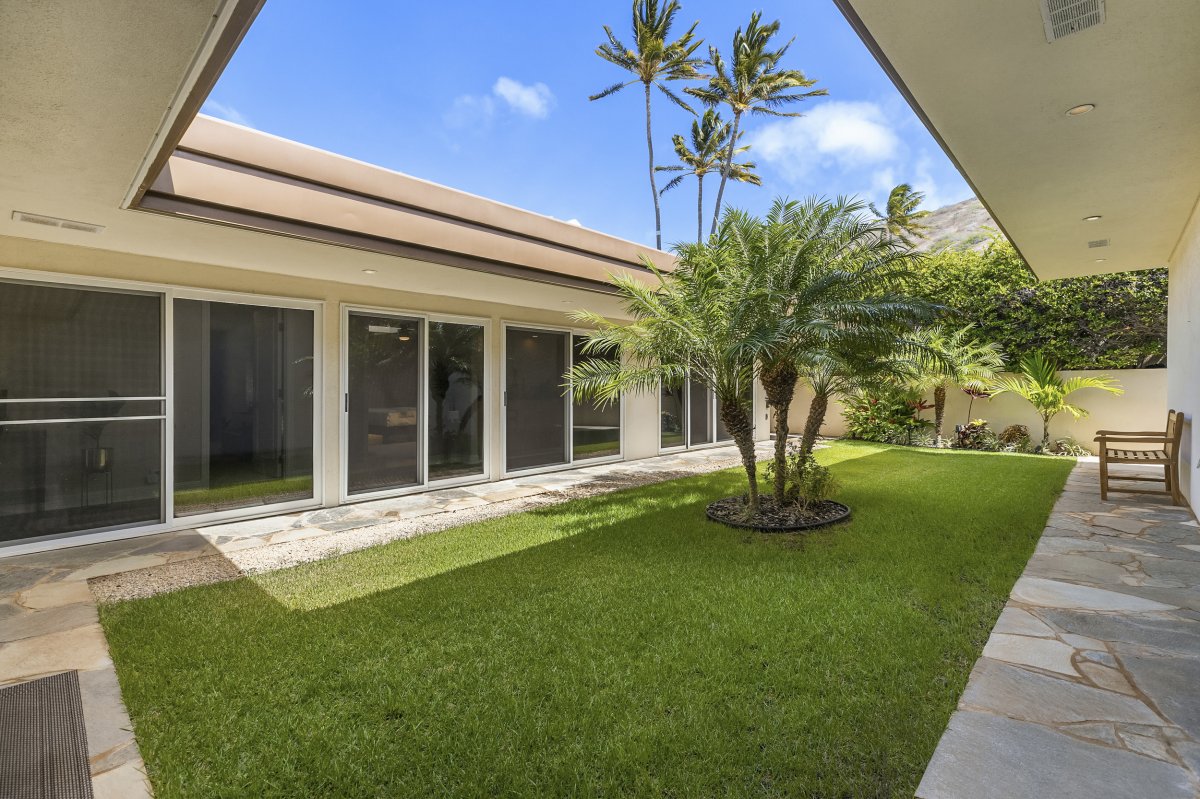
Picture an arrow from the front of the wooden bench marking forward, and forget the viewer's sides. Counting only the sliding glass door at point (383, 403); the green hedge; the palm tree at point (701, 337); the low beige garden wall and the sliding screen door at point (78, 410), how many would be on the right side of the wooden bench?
2

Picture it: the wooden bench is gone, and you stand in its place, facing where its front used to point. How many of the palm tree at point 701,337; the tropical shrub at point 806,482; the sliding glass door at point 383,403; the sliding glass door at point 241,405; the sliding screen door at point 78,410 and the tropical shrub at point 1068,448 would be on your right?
1

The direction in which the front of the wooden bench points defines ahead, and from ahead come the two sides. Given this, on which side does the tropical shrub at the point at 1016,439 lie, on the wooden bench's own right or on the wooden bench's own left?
on the wooden bench's own right

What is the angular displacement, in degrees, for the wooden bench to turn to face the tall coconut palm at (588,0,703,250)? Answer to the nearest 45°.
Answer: approximately 45° to its right

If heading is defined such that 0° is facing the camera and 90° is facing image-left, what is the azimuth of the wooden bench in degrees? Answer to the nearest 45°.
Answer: approximately 90°

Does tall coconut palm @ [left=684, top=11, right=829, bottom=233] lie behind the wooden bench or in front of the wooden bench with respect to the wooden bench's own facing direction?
in front

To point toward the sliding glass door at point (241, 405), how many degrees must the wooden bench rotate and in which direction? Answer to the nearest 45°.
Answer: approximately 45° to its left

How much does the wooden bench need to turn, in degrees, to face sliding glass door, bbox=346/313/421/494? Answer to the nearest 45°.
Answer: approximately 45° to its left

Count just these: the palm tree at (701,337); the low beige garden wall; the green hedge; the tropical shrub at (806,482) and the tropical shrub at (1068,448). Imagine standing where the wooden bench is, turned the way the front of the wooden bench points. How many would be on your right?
3

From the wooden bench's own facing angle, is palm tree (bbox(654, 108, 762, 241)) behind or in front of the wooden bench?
in front

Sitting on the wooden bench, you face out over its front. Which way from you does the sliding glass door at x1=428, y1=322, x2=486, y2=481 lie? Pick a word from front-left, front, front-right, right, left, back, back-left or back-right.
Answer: front-left

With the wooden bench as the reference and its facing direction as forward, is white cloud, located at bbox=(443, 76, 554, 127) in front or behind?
in front

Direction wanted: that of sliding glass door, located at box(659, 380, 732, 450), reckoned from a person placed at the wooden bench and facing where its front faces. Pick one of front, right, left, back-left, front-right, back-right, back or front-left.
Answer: front

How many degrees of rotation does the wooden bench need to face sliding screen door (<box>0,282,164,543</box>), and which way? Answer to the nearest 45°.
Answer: approximately 45° to its left

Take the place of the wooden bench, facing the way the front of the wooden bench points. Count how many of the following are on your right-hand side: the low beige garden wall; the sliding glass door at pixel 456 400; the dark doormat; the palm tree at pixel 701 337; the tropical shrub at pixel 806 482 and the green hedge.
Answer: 2

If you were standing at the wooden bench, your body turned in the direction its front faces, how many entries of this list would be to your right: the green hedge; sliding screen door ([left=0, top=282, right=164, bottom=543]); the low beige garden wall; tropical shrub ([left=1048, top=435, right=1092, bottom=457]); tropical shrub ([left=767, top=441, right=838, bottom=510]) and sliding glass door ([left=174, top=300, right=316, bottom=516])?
3

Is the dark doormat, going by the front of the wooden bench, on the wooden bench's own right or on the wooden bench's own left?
on the wooden bench's own left

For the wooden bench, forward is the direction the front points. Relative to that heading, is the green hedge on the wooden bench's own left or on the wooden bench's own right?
on the wooden bench's own right
